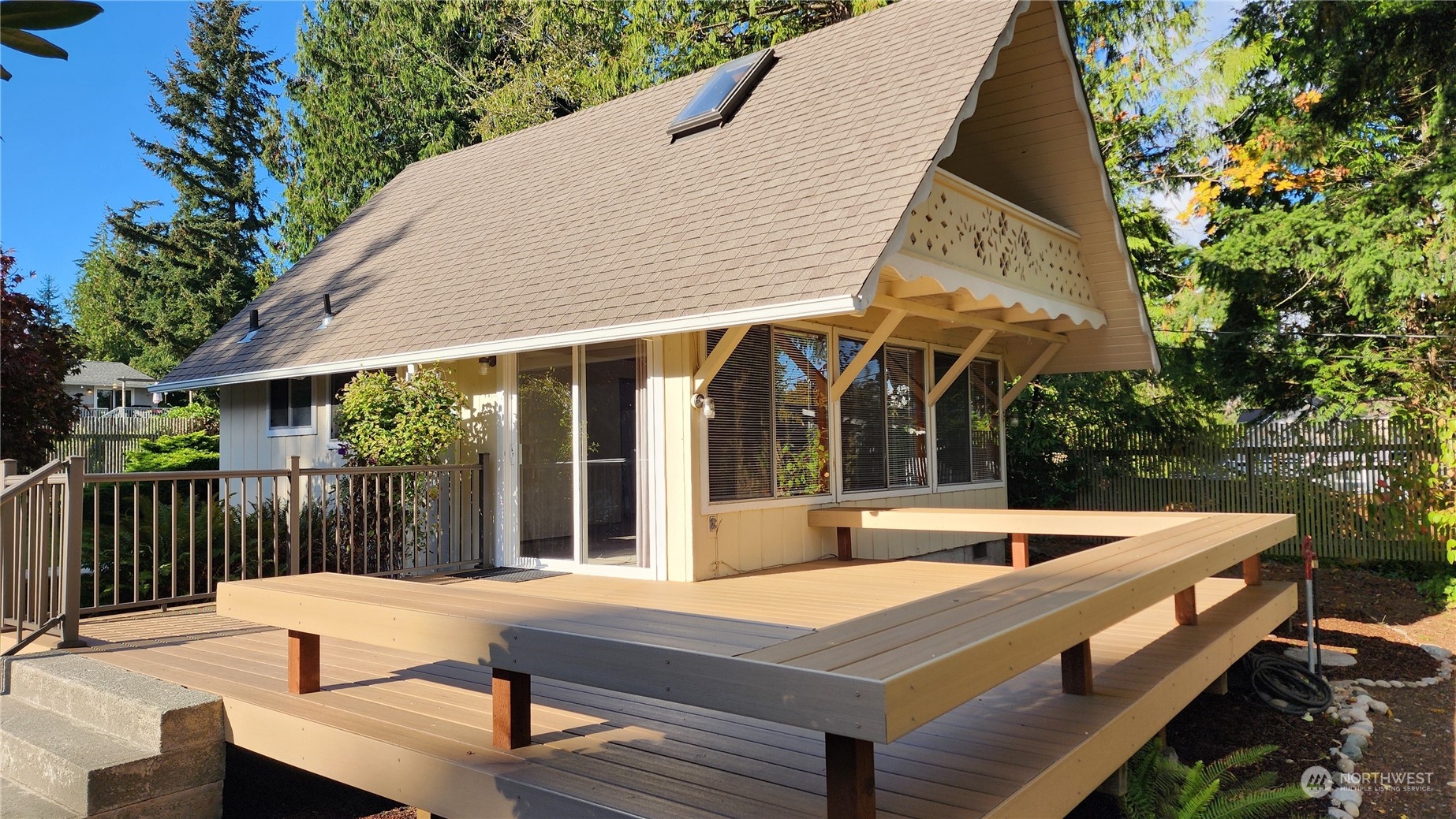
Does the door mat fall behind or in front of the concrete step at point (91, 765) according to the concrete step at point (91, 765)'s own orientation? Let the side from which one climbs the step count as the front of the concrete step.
behind

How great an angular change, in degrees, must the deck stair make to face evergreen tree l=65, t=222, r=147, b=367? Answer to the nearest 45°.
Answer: approximately 135° to its right

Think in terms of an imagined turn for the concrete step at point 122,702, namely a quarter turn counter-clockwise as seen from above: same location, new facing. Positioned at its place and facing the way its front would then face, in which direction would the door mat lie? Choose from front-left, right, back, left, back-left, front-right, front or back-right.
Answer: left

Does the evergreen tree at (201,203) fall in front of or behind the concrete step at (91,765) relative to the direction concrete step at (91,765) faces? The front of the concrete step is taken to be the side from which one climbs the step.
behind

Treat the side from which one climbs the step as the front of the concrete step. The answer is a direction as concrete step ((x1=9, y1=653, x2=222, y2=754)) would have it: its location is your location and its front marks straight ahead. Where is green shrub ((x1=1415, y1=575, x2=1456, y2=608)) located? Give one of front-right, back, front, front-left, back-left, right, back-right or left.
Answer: back-left

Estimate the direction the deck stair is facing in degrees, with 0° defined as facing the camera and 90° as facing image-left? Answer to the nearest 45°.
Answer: approximately 45°

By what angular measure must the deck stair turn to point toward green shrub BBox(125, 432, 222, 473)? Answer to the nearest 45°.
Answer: approximately 135° to its right

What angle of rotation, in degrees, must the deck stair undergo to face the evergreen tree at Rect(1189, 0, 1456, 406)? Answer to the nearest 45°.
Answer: approximately 135° to its left

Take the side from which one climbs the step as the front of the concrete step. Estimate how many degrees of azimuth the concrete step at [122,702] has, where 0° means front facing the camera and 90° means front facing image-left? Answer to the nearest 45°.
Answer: approximately 45°

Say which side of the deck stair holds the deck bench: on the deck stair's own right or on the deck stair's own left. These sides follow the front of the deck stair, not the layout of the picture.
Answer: on the deck stair's own left

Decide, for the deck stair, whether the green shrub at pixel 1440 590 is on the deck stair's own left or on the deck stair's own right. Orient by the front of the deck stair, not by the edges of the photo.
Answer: on the deck stair's own left

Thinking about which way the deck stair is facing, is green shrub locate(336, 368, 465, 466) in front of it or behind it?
behind
